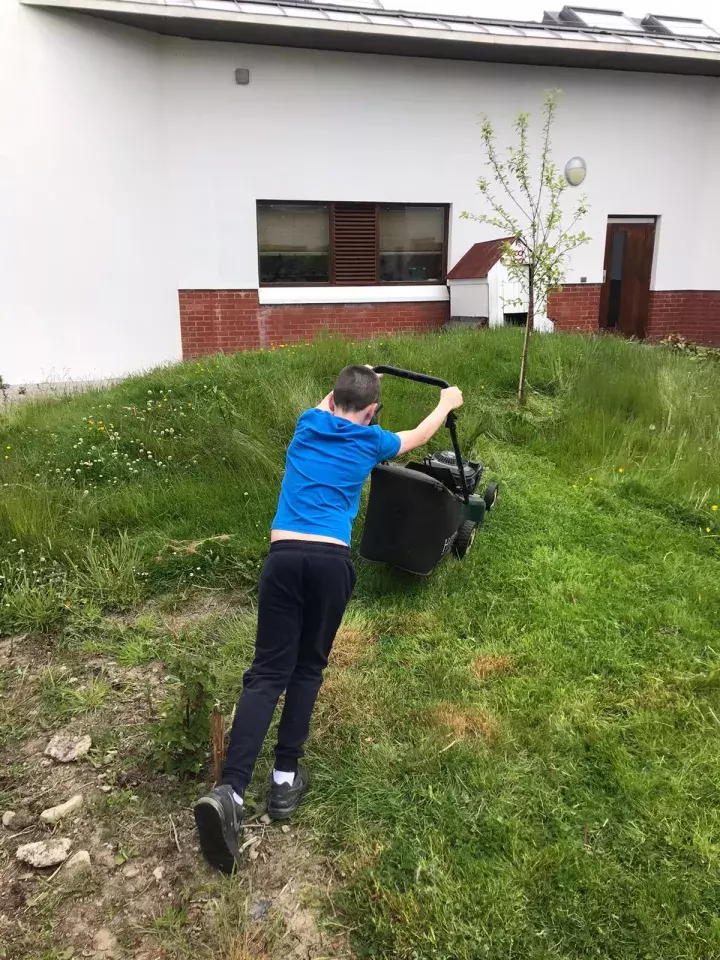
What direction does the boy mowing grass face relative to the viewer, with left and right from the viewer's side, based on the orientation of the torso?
facing away from the viewer and to the right of the viewer

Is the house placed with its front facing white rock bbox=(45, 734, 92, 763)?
yes

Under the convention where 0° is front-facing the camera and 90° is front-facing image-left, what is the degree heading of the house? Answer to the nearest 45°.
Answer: approximately 0°

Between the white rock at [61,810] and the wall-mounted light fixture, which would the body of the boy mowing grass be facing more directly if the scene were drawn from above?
the wall-mounted light fixture

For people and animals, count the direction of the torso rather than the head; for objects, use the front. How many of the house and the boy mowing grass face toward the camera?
1

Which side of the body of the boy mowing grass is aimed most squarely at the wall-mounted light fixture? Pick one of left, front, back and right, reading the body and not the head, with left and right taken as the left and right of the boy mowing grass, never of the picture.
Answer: front

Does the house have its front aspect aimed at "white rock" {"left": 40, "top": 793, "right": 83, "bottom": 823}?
yes

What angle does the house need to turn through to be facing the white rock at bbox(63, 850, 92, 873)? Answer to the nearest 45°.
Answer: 0° — it already faces it

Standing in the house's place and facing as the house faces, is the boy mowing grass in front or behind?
in front
